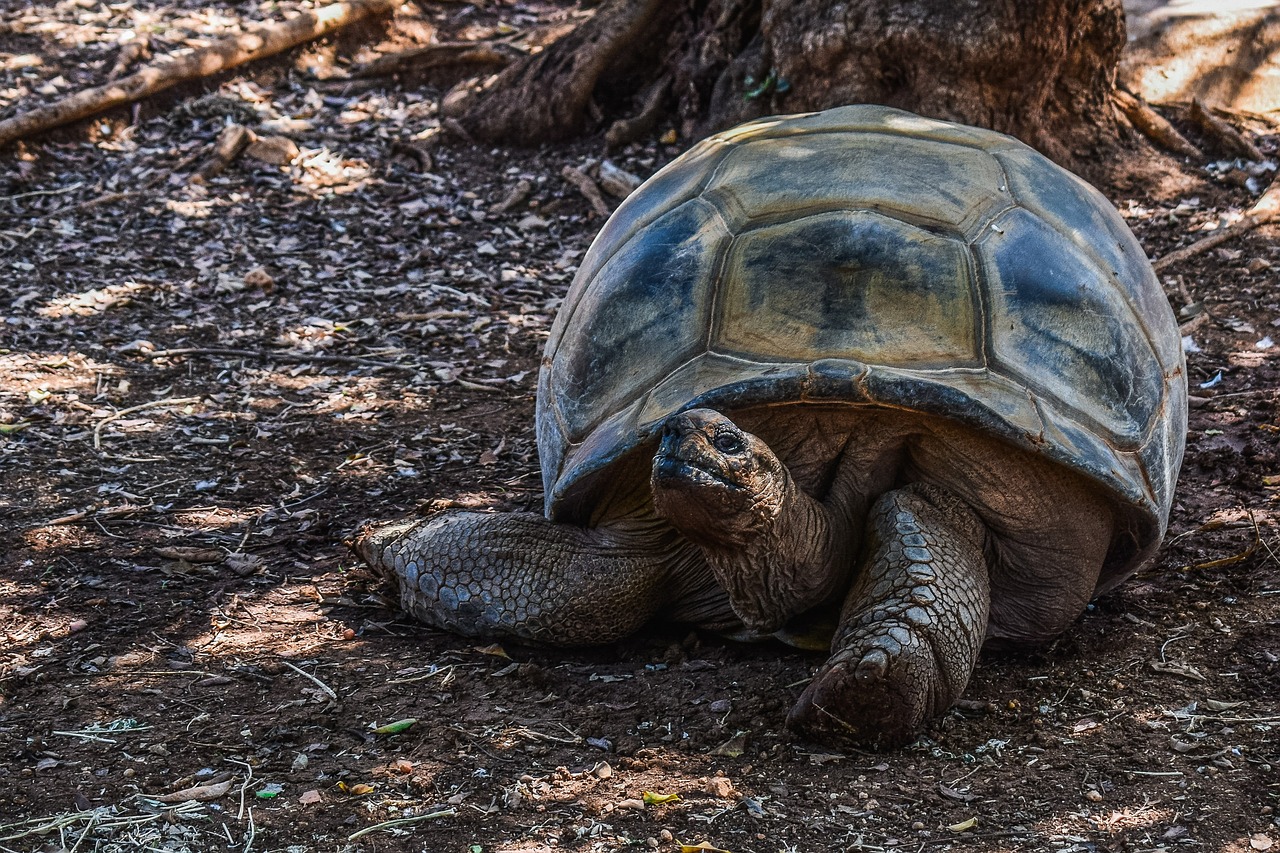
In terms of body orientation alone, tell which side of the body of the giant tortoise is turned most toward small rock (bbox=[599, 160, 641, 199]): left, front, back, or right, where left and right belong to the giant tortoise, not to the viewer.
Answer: back

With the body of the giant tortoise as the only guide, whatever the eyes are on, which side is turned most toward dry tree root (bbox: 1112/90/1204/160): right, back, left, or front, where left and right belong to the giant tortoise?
back

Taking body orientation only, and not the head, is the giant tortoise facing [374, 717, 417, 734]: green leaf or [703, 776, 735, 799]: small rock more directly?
the small rock

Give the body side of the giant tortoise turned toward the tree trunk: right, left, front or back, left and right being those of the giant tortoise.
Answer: back

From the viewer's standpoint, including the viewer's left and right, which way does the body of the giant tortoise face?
facing the viewer

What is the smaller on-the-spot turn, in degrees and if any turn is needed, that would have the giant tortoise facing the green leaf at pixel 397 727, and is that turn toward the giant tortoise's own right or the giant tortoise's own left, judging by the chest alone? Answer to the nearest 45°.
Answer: approximately 45° to the giant tortoise's own right

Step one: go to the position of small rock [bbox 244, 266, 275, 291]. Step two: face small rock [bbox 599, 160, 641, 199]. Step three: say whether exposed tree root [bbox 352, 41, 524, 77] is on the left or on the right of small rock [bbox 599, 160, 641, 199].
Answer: left

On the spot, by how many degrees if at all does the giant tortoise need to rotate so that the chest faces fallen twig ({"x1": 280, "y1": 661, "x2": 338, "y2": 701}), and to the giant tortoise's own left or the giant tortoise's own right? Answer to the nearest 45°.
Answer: approximately 90° to the giant tortoise's own right

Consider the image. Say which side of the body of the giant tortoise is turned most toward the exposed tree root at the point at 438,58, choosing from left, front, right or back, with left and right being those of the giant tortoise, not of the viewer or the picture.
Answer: back

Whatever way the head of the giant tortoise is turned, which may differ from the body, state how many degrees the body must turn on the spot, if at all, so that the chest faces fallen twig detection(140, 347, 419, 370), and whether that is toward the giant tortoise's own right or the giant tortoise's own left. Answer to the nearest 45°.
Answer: approximately 135° to the giant tortoise's own right
